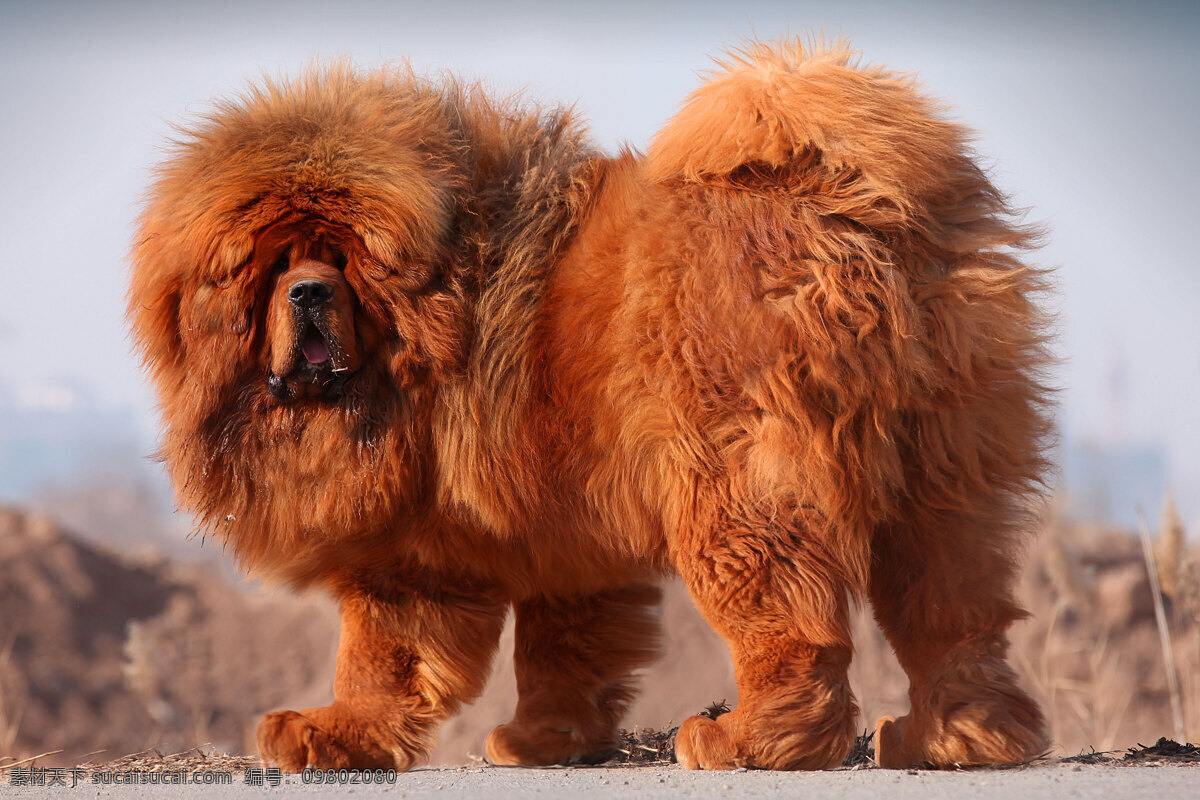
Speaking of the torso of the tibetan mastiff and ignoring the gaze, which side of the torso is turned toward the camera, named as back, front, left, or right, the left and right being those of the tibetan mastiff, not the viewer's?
left

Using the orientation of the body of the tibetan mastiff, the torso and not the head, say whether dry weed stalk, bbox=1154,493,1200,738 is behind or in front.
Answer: behind
